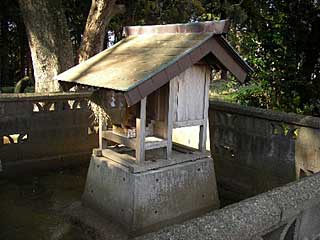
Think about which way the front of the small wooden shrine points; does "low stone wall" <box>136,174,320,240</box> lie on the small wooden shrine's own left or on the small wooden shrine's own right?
on the small wooden shrine's own left

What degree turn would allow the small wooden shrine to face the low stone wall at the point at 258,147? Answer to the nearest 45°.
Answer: approximately 135° to its left

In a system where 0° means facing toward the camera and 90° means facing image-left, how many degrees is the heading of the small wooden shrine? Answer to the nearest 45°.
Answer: approximately 45°

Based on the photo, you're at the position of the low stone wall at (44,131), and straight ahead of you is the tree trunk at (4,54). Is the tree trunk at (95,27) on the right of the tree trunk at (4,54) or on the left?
right

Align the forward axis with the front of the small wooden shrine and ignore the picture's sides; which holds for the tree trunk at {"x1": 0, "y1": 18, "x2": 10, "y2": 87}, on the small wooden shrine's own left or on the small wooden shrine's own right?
on the small wooden shrine's own right

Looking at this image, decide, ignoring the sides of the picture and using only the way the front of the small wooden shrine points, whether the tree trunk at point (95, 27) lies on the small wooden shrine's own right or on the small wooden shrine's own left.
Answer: on the small wooden shrine's own right
